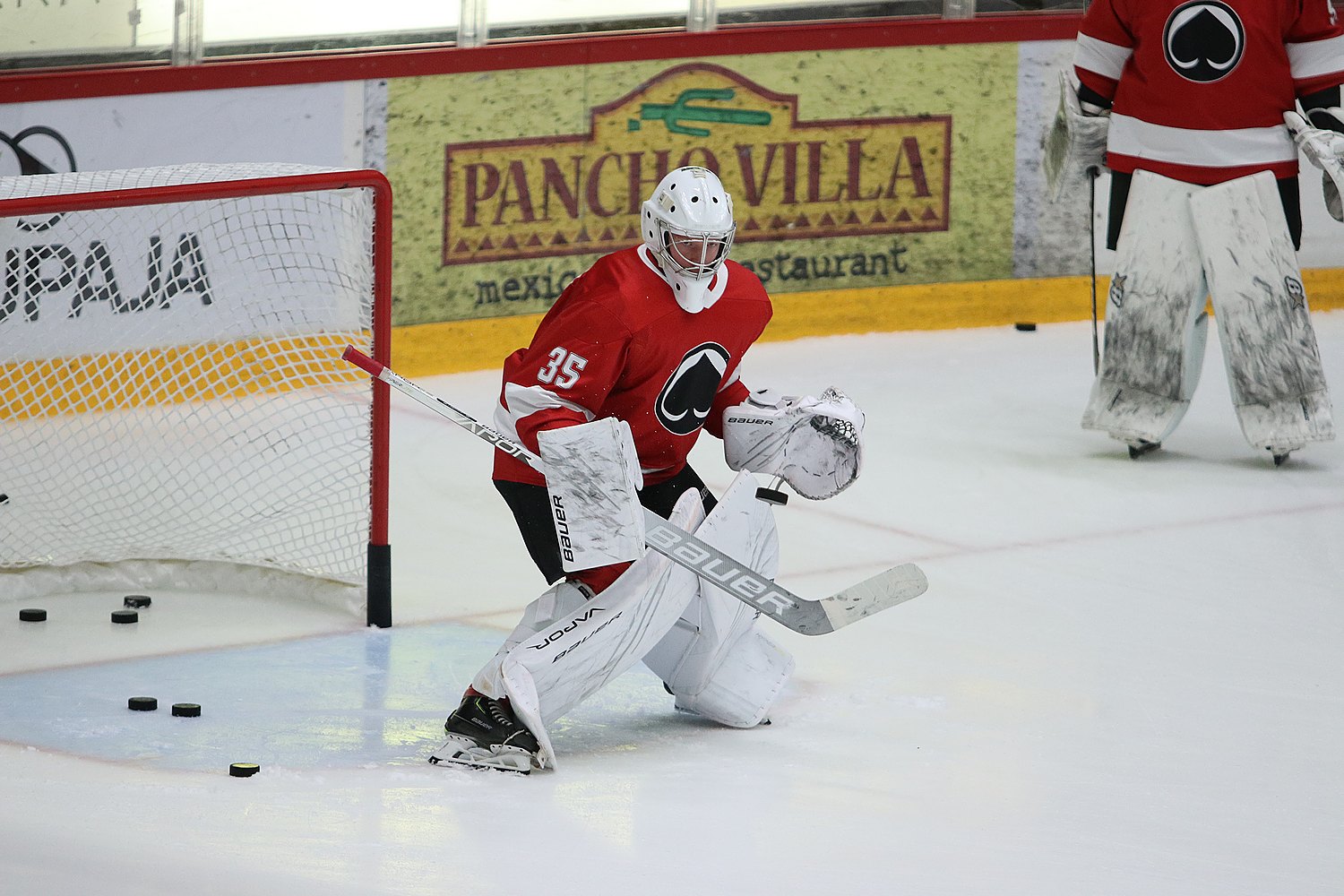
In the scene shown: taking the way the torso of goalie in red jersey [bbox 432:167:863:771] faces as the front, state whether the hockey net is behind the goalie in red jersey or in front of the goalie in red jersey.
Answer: behind

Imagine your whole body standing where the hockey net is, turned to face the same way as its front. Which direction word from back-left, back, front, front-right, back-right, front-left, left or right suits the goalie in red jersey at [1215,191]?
front-left

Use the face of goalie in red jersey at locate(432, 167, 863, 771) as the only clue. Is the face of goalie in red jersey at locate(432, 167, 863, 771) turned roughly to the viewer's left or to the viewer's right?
to the viewer's right

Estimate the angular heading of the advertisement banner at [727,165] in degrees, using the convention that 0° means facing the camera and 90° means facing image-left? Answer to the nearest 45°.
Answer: approximately 0°

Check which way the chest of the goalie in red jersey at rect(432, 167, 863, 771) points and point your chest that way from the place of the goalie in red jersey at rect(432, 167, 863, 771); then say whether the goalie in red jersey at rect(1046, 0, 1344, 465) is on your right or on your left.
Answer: on your left

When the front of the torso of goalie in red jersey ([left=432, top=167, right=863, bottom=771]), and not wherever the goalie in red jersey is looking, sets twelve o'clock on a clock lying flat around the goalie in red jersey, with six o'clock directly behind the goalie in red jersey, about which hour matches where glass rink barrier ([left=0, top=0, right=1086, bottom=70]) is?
The glass rink barrier is roughly at 7 o'clock from the goalie in red jersey.

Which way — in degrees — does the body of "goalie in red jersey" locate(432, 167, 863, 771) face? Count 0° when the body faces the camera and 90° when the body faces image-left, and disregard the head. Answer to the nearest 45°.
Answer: approximately 315°

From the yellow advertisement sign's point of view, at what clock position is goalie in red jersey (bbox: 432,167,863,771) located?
The goalie in red jersey is roughly at 12 o'clock from the yellow advertisement sign.

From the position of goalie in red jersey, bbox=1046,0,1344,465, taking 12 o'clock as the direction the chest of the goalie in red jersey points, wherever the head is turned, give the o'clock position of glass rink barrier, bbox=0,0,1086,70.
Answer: The glass rink barrier is roughly at 3 o'clock from the goalie in red jersey.

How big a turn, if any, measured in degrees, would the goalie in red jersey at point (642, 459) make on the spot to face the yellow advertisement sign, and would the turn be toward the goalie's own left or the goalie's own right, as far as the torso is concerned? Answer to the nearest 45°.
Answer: approximately 135° to the goalie's own left

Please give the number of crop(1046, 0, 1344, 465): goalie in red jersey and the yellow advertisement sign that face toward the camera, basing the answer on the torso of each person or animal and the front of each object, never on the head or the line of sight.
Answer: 2

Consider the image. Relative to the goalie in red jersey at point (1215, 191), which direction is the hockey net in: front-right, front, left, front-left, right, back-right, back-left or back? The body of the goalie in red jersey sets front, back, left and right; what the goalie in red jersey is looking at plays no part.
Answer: front-right
